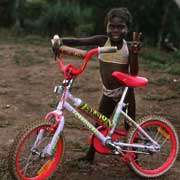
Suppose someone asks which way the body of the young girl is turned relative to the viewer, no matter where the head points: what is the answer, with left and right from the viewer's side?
facing the viewer

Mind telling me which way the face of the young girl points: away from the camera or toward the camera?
toward the camera
